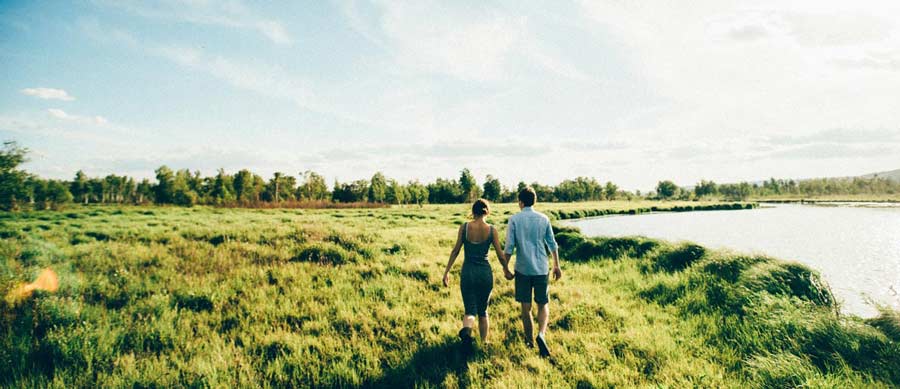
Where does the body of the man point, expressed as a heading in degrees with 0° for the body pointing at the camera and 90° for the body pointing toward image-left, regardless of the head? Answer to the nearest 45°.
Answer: approximately 180°

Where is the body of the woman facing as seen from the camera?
away from the camera

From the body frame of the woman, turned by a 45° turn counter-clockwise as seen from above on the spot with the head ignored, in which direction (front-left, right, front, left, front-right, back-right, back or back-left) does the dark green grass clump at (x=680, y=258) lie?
right

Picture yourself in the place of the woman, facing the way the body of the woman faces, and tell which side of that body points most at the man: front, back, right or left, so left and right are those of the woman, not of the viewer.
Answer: right

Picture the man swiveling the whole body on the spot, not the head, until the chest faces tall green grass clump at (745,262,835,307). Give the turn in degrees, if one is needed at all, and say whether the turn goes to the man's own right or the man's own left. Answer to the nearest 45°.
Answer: approximately 45° to the man's own right

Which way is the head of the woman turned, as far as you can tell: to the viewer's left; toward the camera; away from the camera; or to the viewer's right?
away from the camera

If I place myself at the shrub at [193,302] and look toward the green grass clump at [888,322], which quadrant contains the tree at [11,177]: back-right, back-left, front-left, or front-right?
back-left

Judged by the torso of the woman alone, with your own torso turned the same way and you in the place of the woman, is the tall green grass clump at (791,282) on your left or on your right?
on your right

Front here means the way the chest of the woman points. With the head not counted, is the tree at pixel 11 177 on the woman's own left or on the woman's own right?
on the woman's own left

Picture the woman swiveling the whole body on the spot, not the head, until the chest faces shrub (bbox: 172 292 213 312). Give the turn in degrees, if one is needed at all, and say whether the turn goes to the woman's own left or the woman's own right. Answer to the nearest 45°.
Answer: approximately 90° to the woman's own left

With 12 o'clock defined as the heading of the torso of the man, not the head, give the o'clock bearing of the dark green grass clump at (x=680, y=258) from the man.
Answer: The dark green grass clump is roughly at 1 o'clock from the man.

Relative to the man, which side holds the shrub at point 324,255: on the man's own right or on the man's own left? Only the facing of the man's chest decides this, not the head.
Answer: on the man's own left

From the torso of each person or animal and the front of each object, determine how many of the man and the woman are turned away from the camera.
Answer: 2
